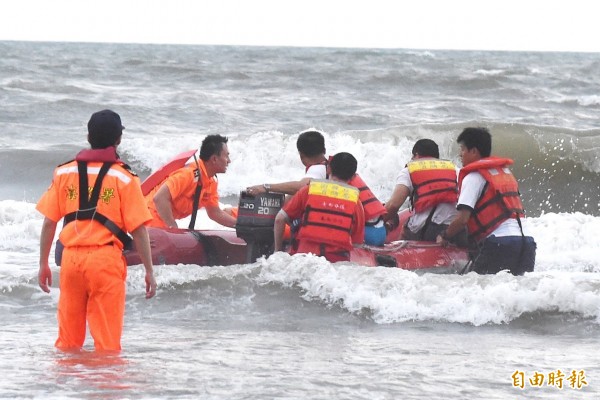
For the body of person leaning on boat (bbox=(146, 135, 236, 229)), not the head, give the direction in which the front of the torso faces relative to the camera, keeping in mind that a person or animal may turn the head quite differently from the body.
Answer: to the viewer's right

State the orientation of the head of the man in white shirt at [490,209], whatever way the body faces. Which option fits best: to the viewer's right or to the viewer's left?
to the viewer's left

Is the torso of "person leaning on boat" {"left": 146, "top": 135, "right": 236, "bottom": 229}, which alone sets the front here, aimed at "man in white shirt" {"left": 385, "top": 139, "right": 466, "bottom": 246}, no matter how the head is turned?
yes

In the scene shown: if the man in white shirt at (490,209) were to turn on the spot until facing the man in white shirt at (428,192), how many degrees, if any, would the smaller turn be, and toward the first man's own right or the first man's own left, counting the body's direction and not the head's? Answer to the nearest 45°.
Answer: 0° — they already face them

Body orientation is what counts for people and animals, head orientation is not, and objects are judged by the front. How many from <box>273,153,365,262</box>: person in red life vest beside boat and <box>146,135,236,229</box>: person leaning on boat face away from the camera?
1

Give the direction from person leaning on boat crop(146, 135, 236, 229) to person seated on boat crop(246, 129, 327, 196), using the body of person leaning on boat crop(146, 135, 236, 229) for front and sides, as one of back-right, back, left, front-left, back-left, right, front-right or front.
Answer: front

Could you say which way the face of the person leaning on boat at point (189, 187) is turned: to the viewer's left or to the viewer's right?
to the viewer's right

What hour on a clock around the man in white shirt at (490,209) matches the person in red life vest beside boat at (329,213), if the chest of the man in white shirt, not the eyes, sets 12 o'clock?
The person in red life vest beside boat is roughly at 10 o'clock from the man in white shirt.

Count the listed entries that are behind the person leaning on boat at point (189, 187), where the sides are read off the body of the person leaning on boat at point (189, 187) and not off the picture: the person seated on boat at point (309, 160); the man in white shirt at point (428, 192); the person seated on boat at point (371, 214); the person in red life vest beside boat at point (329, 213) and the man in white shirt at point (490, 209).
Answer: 0

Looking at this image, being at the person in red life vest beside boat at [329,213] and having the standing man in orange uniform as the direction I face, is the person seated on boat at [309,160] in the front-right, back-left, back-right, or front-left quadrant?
back-right

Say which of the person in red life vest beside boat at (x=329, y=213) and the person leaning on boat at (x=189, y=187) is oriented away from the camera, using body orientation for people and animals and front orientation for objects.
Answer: the person in red life vest beside boat at (x=329, y=213)

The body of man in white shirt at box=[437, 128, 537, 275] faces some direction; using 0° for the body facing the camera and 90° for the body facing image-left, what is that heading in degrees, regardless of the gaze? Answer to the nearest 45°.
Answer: approximately 135°

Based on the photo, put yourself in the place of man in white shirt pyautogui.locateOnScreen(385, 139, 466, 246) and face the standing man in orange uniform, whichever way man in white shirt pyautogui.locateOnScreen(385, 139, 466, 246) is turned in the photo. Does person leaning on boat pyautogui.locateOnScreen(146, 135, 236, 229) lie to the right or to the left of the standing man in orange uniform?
right

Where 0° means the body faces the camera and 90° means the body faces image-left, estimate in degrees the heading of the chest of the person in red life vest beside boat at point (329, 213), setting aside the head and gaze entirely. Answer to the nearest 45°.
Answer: approximately 180°

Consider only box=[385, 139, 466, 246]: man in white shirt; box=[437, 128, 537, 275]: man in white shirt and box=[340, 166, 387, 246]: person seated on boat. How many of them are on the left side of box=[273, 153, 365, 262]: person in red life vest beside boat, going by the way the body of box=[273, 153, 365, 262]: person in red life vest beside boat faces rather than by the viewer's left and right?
0

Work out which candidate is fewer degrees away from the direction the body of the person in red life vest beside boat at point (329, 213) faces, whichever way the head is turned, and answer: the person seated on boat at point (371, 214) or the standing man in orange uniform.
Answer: the person seated on boat
